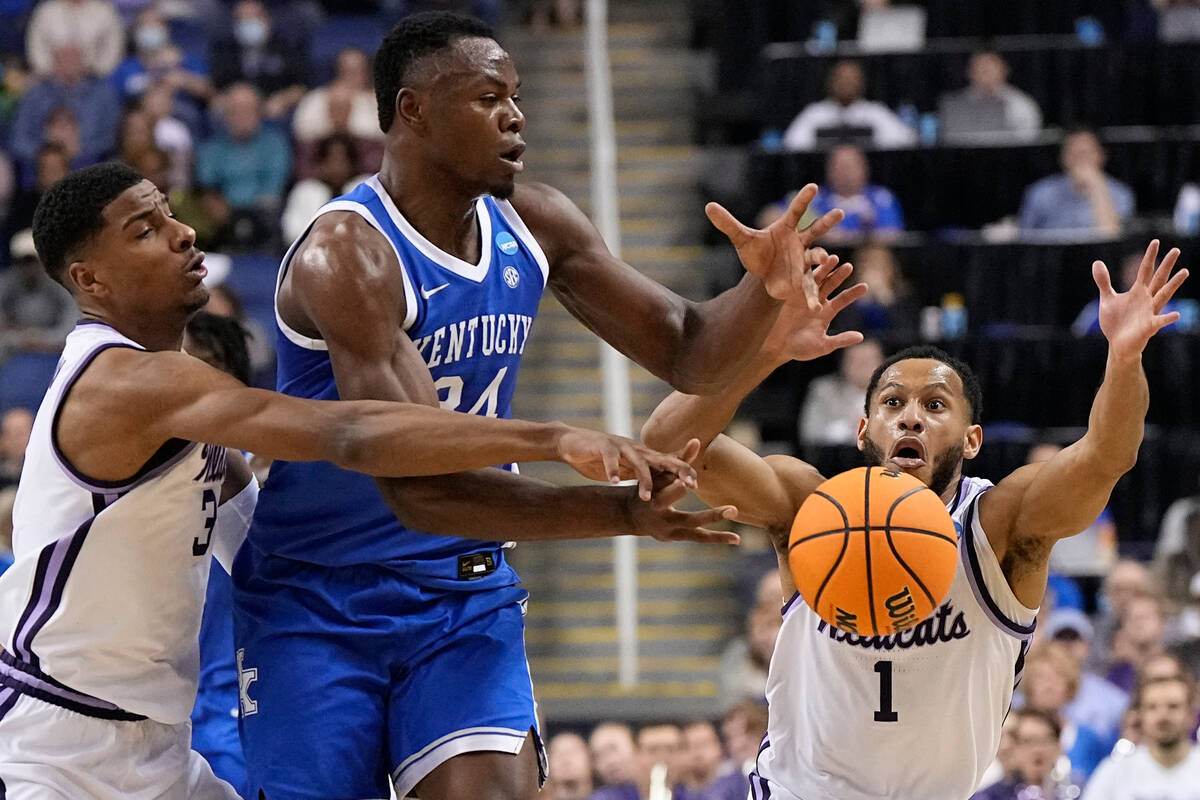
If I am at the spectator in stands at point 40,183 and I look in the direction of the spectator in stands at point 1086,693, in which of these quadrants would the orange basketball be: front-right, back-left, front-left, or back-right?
front-right

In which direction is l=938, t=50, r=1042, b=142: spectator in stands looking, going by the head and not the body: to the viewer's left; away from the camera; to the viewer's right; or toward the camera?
toward the camera

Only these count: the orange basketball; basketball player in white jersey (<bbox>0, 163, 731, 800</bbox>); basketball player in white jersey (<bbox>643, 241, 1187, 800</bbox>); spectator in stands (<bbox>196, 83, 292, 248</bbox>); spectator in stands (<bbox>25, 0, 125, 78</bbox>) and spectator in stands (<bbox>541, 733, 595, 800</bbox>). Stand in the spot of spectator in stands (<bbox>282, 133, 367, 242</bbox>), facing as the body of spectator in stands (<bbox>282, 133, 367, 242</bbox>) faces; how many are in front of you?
4

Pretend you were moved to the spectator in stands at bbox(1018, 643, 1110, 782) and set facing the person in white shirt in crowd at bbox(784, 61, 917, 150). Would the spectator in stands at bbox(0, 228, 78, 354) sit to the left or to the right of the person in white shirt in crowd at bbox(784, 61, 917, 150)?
left

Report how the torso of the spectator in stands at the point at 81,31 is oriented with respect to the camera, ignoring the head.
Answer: toward the camera

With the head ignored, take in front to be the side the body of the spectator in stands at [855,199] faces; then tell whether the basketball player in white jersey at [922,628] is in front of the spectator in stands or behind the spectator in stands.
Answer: in front

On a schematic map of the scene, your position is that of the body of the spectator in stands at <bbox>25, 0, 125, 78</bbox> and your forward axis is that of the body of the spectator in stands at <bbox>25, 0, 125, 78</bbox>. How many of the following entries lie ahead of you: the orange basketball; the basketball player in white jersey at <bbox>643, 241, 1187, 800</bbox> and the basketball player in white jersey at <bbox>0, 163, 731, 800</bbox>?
3

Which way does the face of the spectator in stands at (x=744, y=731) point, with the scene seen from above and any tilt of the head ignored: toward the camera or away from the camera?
toward the camera

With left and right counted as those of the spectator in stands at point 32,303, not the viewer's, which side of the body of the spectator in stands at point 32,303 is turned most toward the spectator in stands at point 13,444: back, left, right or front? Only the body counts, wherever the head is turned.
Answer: front

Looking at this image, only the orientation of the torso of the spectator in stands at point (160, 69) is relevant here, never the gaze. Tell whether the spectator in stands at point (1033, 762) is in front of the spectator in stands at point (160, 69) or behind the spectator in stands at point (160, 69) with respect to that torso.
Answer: in front

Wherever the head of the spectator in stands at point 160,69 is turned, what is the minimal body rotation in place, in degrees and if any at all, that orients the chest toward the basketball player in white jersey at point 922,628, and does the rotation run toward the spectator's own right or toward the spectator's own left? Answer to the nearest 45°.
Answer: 0° — they already face them

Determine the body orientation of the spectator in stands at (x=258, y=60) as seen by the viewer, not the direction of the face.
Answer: toward the camera

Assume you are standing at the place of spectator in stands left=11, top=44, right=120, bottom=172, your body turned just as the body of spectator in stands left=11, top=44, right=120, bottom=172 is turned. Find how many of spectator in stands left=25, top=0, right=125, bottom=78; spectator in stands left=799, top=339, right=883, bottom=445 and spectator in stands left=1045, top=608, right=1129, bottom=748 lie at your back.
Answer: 1

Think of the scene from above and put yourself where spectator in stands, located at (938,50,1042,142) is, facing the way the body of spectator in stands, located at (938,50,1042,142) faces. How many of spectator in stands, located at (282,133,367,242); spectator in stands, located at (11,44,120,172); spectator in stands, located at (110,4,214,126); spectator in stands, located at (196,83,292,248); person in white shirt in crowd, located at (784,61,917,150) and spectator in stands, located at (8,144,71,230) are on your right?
6

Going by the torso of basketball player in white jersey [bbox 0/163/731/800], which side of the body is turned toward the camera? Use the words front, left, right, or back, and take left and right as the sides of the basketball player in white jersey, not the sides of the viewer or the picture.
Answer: right

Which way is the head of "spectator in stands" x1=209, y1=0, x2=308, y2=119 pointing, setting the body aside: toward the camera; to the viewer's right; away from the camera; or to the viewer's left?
toward the camera

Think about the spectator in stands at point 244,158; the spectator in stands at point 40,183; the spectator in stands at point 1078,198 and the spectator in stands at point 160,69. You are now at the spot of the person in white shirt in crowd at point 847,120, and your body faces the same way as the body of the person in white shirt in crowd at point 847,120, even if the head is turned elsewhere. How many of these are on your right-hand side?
3

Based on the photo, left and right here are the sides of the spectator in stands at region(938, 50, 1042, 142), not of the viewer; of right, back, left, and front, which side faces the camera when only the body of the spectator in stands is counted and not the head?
front

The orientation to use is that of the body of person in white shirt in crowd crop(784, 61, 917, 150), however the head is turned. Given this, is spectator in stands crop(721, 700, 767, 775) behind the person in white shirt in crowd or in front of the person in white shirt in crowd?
in front
